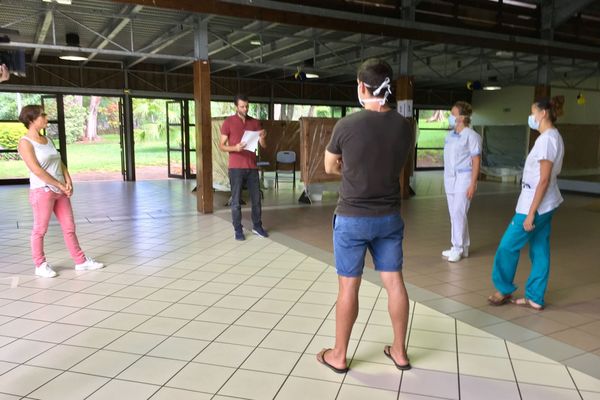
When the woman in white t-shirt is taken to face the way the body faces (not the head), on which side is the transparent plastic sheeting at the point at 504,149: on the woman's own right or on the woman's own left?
on the woman's own right

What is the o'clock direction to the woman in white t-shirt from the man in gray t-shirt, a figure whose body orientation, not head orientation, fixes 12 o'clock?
The woman in white t-shirt is roughly at 3 o'clock from the man in gray t-shirt.

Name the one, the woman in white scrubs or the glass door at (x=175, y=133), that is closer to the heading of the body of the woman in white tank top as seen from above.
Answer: the woman in white scrubs

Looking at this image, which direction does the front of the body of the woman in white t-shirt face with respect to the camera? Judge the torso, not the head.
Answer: to the viewer's left

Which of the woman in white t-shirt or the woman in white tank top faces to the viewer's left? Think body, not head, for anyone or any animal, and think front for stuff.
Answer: the woman in white t-shirt

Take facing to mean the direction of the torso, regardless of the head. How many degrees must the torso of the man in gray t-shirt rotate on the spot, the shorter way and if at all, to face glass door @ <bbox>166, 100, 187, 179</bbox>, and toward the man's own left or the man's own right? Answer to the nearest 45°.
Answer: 0° — they already face it

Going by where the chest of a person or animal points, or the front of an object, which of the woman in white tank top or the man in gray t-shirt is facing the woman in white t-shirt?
the woman in white tank top

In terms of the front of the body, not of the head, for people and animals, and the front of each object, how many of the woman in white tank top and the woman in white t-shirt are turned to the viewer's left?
1

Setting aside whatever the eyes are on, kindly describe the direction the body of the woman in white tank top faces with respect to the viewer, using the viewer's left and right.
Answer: facing the viewer and to the right of the viewer

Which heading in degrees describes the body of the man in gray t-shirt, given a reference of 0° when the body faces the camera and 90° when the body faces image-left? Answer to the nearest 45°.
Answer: approximately 135°

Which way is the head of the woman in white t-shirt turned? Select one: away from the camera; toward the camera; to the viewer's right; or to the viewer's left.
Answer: to the viewer's left

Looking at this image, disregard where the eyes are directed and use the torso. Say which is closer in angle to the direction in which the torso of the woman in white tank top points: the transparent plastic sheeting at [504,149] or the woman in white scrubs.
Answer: the woman in white scrubs

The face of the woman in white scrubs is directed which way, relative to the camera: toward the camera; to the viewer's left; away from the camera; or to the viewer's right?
to the viewer's left

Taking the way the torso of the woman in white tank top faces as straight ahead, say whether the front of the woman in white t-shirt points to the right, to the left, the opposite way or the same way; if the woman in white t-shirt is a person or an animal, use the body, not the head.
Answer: the opposite way

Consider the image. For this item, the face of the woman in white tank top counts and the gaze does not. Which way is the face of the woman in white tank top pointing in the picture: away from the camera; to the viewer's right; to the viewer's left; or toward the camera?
to the viewer's right

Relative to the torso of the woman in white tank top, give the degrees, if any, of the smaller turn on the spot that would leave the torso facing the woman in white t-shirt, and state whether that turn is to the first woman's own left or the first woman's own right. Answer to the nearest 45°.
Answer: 0° — they already face them
